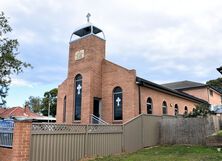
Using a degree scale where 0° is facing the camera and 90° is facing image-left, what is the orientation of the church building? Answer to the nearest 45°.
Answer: approximately 45°

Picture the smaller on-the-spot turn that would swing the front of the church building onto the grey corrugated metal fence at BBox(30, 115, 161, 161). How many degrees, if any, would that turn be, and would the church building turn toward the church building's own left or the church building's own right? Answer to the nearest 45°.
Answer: approximately 45° to the church building's own left

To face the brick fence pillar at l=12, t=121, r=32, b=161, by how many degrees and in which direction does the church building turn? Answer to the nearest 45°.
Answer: approximately 45° to its left

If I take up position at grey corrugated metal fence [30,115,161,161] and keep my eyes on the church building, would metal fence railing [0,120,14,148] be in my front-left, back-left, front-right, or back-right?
back-left

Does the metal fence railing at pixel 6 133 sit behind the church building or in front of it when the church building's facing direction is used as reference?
in front
